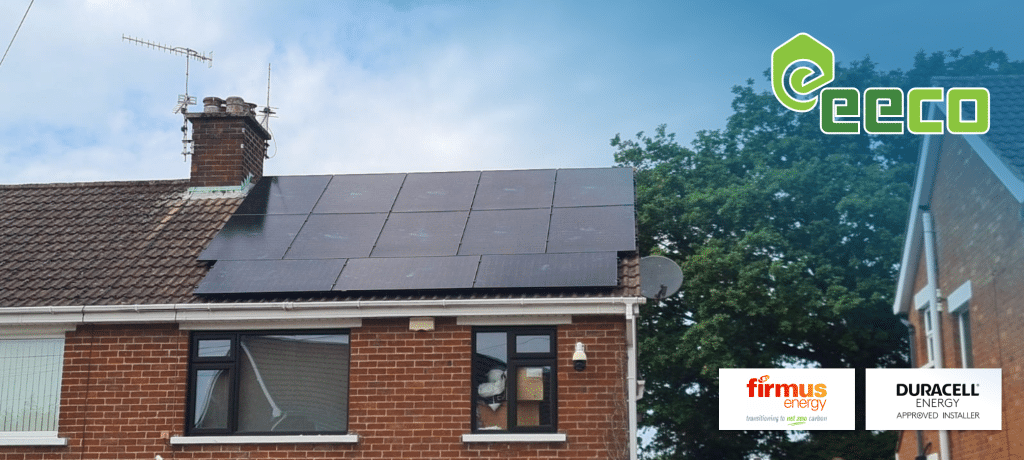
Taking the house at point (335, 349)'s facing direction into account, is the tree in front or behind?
behind

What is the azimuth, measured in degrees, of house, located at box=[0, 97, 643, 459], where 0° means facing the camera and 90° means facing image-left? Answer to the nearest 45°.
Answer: approximately 0°

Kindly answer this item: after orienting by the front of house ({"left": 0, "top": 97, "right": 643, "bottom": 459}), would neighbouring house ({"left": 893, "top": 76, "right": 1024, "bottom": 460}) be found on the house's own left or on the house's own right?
on the house's own left
